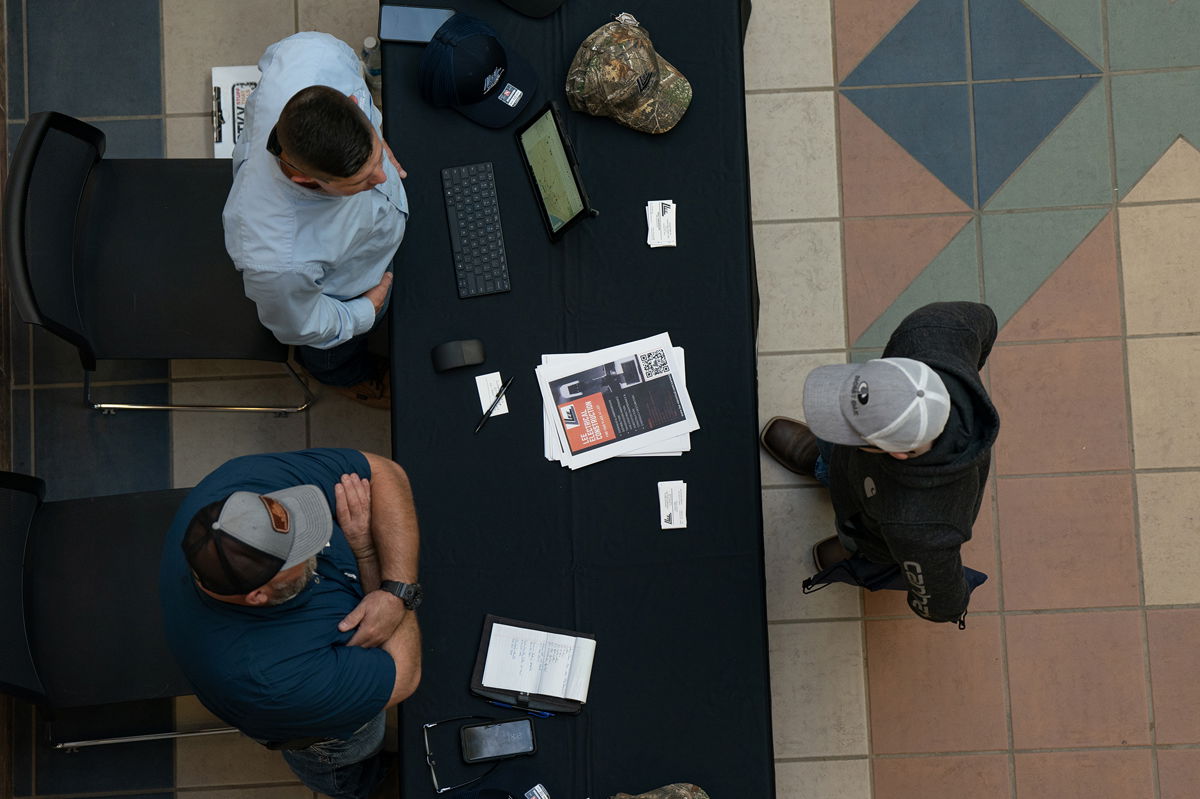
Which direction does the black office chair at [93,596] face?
to the viewer's right

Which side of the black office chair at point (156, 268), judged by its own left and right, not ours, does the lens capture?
right

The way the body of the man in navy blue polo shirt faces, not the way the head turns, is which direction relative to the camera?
to the viewer's right
